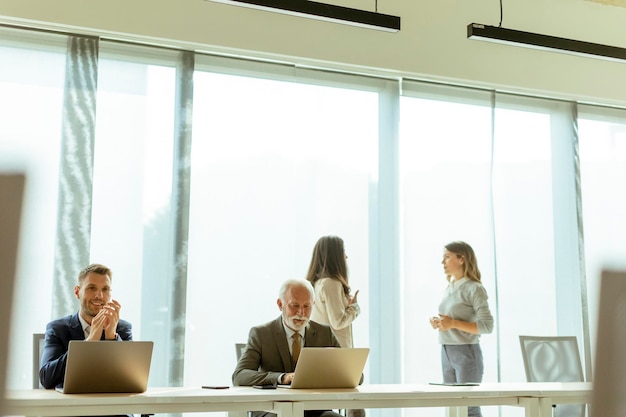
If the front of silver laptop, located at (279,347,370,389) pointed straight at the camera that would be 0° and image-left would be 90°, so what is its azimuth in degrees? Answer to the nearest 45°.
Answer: approximately 135°

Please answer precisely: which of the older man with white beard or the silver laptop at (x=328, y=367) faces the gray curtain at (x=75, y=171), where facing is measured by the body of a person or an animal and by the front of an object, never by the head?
the silver laptop

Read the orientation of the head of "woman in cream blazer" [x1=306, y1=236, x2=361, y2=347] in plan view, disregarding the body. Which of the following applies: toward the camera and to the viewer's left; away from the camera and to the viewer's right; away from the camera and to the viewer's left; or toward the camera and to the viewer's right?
away from the camera and to the viewer's right

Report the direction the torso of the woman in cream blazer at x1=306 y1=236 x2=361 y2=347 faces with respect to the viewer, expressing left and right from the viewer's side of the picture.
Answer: facing away from the viewer and to the right of the viewer

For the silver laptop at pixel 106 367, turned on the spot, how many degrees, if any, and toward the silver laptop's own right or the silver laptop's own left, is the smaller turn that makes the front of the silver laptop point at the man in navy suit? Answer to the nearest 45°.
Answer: approximately 45° to the silver laptop's own right

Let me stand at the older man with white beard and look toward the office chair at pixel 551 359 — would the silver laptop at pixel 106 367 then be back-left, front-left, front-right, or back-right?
back-right

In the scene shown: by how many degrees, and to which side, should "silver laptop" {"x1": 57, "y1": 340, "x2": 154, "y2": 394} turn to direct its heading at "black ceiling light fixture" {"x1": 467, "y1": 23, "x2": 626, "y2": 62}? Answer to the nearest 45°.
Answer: approximately 90° to its right

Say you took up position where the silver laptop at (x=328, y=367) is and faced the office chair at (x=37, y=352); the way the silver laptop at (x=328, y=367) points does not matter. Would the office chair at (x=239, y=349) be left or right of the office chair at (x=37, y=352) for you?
right

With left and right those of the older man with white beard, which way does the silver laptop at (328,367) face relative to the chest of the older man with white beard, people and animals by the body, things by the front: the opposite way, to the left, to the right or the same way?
the opposite way

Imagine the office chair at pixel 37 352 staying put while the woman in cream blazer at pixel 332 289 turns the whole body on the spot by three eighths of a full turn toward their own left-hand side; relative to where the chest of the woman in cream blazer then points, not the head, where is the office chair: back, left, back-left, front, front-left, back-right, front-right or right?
front-left

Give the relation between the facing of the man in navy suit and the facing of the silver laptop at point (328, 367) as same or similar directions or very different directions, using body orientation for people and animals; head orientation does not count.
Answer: very different directions
